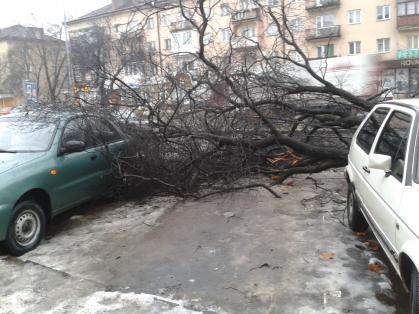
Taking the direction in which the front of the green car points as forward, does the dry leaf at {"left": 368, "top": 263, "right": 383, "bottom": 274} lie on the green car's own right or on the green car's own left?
on the green car's own left

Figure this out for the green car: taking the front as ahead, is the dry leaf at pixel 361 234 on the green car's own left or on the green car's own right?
on the green car's own left

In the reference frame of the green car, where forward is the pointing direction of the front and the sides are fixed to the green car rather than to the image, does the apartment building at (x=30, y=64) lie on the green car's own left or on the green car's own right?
on the green car's own right

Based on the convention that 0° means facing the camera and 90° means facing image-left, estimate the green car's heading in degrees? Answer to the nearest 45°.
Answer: approximately 45°

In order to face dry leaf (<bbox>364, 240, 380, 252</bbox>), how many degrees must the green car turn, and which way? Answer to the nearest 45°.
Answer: approximately 90° to its left

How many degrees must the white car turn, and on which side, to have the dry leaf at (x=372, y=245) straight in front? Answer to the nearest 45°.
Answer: approximately 135° to its left
